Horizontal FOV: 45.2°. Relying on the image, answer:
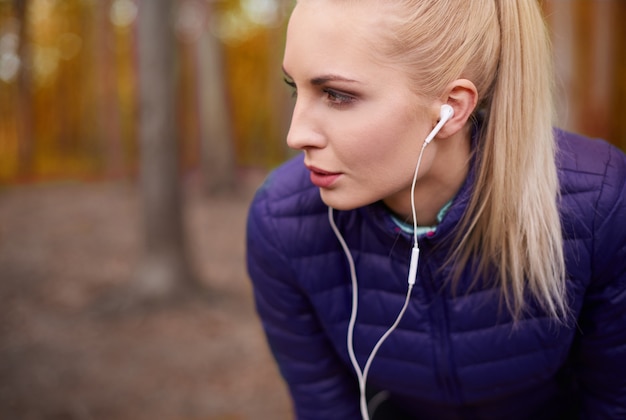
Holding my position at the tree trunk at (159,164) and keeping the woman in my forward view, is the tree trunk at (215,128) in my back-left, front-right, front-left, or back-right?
back-left

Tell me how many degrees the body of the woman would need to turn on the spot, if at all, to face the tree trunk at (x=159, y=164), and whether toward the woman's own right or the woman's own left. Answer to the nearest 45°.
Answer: approximately 135° to the woman's own right

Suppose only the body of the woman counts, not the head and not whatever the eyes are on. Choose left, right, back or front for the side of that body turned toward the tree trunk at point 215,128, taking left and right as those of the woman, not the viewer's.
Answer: back

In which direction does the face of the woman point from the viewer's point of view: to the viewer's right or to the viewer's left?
to the viewer's left

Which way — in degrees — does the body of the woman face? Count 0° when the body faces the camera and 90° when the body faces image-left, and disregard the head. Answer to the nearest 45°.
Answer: approximately 0°

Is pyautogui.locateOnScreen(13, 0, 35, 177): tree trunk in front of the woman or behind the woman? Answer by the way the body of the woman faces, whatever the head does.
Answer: behind

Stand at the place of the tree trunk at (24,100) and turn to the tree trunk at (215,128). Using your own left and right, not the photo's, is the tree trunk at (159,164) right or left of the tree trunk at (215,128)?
right

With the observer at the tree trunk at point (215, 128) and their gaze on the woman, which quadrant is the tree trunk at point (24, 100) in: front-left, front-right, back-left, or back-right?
back-right
